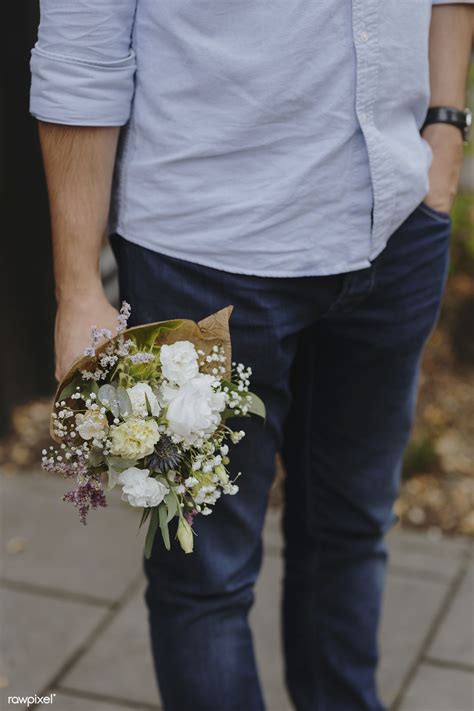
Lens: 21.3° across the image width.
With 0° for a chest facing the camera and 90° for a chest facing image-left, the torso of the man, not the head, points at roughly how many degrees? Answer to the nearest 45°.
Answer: approximately 315°
